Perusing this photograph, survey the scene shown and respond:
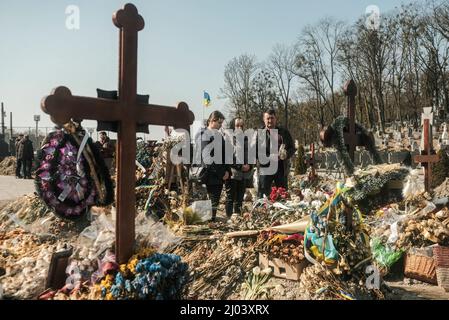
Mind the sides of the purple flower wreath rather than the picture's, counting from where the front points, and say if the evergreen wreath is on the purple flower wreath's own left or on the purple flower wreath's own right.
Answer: on the purple flower wreath's own left

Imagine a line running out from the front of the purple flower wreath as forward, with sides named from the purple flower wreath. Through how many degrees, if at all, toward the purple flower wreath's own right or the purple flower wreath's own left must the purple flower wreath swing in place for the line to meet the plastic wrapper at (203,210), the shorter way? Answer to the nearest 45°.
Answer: approximately 135° to the purple flower wreath's own left

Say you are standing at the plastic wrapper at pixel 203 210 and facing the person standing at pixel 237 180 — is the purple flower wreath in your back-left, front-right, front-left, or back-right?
back-left

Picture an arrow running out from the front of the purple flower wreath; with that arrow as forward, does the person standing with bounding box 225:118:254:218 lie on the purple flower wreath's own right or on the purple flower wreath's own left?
on the purple flower wreath's own left

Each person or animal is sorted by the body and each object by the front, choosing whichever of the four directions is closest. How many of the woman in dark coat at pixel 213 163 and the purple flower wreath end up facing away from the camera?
0

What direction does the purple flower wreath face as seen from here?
toward the camera

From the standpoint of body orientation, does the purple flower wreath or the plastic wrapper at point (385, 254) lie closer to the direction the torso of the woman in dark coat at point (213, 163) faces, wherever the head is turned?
the plastic wrapper

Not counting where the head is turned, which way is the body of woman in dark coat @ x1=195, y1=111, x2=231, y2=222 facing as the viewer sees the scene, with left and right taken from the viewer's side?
facing the viewer and to the right of the viewer

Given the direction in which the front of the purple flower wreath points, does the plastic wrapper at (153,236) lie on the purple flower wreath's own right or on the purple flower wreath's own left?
on the purple flower wreath's own left

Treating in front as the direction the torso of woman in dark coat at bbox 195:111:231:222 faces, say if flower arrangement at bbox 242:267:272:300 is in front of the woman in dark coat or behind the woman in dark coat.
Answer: in front

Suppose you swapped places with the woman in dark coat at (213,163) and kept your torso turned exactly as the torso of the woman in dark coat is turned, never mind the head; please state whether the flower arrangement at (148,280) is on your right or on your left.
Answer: on your right

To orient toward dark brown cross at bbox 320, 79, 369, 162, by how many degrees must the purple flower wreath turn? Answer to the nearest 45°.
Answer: approximately 90° to its left

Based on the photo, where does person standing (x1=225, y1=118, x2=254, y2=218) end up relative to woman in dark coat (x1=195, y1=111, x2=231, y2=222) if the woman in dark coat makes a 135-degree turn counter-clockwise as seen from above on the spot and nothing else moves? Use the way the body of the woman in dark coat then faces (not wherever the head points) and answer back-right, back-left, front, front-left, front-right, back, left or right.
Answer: front-right

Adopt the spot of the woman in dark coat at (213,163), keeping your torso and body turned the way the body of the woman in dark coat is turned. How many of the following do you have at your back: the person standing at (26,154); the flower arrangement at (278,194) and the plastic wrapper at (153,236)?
1

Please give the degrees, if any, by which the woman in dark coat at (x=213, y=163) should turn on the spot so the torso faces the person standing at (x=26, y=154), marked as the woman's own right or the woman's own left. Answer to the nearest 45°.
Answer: approximately 180°
